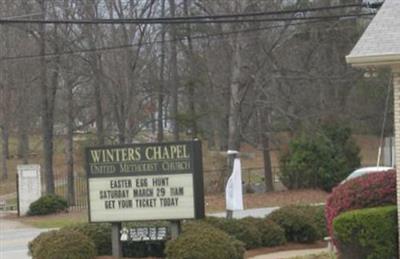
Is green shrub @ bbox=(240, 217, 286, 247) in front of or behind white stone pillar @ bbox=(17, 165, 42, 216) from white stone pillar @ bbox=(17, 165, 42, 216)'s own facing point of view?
in front

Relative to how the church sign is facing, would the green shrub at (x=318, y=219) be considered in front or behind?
behind

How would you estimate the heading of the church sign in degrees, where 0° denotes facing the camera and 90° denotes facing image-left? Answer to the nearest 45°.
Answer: approximately 45°

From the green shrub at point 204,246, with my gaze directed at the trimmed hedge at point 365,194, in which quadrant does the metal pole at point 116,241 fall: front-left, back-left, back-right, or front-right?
back-left

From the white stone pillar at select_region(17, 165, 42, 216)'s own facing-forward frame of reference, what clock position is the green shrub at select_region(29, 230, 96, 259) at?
The green shrub is roughly at 12 o'clock from the white stone pillar.

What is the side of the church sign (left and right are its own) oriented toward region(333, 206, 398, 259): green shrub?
left

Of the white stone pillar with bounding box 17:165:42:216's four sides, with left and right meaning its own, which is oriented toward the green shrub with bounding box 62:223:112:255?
front

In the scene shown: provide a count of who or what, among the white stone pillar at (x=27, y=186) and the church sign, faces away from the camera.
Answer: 0
